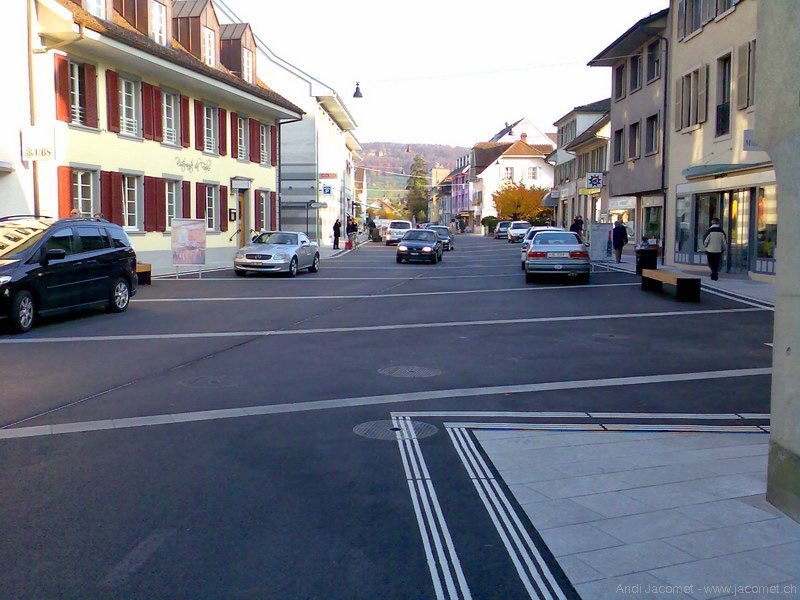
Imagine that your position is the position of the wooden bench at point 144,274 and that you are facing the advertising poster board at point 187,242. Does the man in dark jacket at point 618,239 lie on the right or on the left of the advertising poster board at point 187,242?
right

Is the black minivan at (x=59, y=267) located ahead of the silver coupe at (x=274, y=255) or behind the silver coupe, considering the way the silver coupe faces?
ahead

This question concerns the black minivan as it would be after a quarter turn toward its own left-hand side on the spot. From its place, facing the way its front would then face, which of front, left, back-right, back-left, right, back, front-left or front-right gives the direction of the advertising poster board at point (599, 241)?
left

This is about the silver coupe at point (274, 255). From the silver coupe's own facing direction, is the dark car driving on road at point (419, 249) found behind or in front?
behind

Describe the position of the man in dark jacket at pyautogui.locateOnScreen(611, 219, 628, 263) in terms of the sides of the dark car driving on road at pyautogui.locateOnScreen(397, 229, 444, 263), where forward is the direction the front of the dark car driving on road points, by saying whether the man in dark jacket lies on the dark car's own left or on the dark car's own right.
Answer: on the dark car's own left

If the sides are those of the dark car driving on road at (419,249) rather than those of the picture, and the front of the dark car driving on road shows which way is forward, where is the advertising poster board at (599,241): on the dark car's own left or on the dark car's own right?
on the dark car's own left

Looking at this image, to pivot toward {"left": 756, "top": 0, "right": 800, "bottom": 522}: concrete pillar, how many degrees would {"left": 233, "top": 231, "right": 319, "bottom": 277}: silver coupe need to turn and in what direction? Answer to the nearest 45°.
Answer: approximately 45° to its left

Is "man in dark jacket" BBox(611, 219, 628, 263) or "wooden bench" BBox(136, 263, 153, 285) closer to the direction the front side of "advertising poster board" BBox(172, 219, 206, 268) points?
the wooden bench

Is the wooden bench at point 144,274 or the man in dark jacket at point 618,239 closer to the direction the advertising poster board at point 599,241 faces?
the wooden bench

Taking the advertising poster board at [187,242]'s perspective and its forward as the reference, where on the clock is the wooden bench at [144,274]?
The wooden bench is roughly at 1 o'clock from the advertising poster board.

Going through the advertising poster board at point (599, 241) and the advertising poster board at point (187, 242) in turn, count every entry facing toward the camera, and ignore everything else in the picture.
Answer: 2
